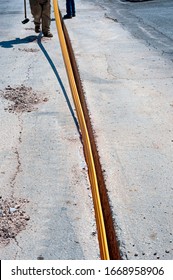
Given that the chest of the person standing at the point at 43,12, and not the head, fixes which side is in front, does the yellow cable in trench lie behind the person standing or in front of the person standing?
in front

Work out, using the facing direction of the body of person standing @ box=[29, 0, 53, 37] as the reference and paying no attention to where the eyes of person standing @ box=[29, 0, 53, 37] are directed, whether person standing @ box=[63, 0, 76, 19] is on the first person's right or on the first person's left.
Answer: on the first person's left

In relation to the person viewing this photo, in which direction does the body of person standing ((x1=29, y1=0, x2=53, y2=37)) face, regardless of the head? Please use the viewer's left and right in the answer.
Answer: facing the viewer and to the right of the viewer
